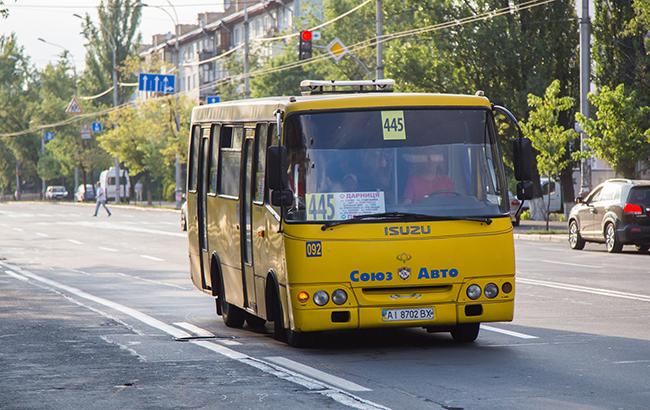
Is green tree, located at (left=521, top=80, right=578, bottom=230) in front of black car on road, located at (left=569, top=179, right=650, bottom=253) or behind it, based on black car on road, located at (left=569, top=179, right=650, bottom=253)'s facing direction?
in front

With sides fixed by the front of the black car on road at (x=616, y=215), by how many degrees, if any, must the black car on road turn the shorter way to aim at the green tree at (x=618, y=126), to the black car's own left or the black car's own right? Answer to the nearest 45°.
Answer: approximately 45° to the black car's own right

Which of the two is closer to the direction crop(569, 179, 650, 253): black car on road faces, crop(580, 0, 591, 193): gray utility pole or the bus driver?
the gray utility pole

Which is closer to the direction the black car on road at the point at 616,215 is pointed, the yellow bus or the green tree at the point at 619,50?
the green tree

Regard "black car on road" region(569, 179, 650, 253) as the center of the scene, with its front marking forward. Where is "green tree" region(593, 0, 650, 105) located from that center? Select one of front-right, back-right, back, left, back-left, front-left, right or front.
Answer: front-right

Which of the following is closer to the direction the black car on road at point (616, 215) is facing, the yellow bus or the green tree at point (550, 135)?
the green tree

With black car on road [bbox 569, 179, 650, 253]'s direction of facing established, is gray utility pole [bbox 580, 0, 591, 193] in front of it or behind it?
in front

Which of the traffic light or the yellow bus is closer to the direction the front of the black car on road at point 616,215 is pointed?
the traffic light

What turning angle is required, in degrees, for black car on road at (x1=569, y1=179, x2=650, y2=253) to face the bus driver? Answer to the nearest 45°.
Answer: approximately 135° to its left

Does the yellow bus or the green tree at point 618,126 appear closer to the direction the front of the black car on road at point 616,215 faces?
the green tree

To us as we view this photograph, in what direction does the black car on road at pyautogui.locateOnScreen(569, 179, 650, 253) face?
facing away from the viewer and to the left of the viewer
